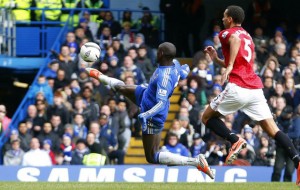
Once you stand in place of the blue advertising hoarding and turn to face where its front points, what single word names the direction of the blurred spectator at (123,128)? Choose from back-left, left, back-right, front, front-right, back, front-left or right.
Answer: back

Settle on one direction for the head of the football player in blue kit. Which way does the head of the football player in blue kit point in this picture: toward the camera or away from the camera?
away from the camera

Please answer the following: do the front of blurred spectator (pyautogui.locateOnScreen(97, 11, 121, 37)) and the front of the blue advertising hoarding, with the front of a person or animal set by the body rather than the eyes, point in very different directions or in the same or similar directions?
same or similar directions

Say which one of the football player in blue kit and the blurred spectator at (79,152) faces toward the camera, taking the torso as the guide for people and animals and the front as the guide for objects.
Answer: the blurred spectator

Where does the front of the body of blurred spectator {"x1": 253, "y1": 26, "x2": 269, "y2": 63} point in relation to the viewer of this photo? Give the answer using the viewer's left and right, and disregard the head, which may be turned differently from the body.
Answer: facing the viewer

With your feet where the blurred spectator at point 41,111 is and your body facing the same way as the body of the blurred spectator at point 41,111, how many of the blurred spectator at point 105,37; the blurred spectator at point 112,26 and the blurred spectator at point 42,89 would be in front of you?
0

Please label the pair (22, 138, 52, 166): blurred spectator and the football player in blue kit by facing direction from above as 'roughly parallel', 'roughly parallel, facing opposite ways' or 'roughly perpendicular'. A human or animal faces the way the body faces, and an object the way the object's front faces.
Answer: roughly perpendicular

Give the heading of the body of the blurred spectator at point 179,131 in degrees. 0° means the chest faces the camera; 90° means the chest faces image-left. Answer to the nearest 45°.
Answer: approximately 0°

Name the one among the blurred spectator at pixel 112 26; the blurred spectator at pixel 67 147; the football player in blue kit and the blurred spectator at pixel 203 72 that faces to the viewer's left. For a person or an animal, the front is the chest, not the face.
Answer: the football player in blue kit

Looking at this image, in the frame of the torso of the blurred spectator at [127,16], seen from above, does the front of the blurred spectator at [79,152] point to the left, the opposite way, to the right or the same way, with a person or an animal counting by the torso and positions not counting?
the same way

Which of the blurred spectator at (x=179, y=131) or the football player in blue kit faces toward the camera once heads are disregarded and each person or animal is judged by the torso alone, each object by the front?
the blurred spectator

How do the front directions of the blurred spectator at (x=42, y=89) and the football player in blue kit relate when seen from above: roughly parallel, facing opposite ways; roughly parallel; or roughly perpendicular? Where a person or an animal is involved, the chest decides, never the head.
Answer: roughly perpendicular

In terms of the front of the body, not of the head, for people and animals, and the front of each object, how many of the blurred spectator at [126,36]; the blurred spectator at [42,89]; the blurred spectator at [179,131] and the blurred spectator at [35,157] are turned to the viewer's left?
0

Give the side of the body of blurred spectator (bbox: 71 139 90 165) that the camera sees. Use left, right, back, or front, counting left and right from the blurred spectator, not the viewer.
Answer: front

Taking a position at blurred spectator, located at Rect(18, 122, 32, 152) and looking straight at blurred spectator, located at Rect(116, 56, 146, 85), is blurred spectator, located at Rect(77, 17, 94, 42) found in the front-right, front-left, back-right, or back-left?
front-left

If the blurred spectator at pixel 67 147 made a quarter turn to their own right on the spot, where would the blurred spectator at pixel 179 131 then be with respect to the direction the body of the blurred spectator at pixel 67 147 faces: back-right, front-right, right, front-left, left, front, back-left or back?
back

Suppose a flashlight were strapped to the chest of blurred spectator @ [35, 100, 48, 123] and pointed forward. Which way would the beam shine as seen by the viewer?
toward the camera
